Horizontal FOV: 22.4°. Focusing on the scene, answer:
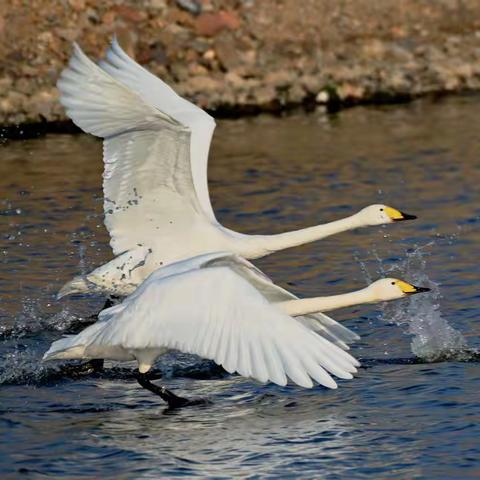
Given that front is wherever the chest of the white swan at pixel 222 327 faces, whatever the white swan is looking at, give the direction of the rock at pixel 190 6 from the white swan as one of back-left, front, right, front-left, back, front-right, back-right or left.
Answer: left

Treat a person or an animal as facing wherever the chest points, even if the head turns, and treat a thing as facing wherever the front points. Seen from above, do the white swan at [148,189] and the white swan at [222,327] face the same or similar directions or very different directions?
same or similar directions

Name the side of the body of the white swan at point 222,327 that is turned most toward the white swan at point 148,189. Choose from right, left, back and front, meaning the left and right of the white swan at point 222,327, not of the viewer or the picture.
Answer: left

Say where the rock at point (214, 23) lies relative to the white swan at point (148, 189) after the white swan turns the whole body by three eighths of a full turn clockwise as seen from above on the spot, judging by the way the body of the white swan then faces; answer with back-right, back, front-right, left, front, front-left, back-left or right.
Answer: back-right

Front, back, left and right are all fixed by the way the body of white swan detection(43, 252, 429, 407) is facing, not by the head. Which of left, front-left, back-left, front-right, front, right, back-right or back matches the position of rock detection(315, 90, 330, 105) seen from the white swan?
left

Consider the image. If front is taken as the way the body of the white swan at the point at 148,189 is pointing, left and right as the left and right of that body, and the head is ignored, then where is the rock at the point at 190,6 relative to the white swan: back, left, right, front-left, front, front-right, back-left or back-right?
left

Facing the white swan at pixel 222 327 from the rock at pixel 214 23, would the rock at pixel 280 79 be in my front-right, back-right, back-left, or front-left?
front-left

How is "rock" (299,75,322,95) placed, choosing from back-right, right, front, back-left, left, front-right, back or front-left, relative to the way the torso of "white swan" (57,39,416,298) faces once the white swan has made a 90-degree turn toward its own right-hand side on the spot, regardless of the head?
back

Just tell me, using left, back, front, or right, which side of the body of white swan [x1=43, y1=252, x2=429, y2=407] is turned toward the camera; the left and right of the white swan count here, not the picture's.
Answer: right

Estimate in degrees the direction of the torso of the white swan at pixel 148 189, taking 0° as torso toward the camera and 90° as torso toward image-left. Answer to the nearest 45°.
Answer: approximately 270°

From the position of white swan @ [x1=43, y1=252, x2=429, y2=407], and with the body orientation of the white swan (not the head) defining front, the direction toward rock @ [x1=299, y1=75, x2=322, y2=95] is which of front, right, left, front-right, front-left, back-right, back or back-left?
left

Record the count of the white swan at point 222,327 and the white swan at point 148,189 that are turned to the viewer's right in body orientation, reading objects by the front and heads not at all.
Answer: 2

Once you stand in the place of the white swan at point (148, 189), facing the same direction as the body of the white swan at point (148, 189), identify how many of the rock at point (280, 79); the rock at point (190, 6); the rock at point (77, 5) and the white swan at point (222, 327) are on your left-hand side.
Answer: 3

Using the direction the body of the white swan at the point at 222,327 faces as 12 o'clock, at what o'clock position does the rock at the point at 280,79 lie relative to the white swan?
The rock is roughly at 9 o'clock from the white swan.

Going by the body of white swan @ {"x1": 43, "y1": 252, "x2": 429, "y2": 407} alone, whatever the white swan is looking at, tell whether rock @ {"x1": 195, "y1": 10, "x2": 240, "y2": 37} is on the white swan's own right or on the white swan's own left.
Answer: on the white swan's own left

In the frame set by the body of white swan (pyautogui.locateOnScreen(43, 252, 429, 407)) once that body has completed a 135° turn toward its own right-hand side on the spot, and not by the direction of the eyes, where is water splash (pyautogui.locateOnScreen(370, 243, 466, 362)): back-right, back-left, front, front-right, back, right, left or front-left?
back
